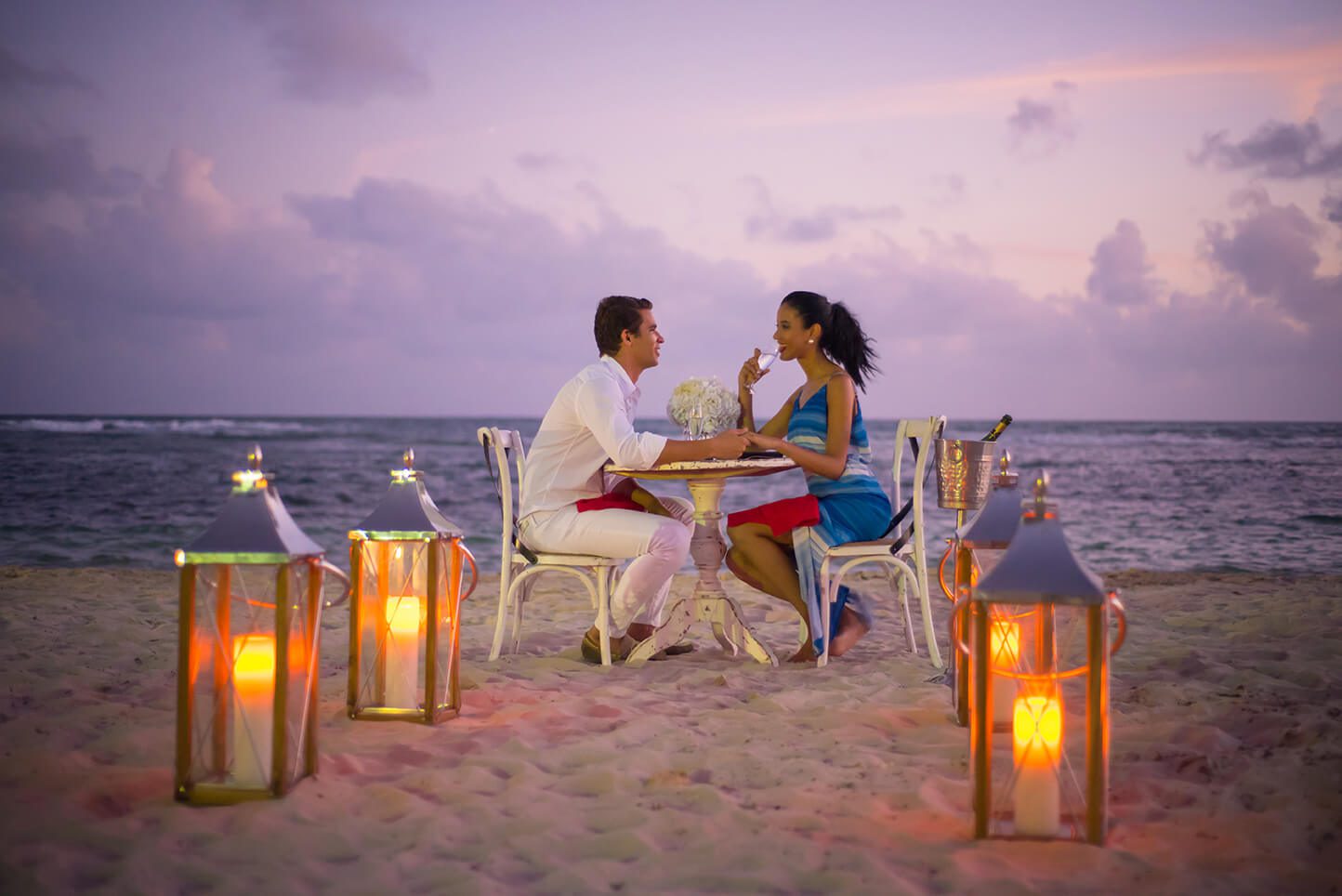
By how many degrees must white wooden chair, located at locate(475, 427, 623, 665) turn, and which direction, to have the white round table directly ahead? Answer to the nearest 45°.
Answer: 0° — it already faces it

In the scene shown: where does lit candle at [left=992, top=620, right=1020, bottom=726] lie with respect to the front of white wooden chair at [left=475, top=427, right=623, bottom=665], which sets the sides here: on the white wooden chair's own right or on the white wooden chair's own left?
on the white wooden chair's own right

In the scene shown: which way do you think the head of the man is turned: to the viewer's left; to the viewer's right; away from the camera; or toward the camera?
to the viewer's right

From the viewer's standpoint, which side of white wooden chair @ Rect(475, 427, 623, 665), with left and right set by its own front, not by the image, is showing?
right

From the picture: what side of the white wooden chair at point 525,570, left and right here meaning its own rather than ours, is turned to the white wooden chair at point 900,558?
front

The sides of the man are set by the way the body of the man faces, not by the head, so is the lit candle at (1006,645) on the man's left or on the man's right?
on the man's right

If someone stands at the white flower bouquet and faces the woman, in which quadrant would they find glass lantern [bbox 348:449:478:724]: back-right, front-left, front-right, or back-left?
back-right

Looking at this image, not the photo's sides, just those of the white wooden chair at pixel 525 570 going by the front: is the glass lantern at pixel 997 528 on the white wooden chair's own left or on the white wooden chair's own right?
on the white wooden chair's own right

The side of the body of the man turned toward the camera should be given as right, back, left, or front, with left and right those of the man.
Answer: right

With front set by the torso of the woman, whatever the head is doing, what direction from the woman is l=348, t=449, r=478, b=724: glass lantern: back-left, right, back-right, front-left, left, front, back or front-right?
front-left

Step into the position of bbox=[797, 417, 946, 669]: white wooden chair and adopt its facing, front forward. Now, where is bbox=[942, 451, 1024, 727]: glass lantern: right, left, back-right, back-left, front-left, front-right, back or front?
left

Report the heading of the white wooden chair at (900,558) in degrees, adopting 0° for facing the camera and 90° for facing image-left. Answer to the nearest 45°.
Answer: approximately 90°

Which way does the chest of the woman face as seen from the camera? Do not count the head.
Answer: to the viewer's left

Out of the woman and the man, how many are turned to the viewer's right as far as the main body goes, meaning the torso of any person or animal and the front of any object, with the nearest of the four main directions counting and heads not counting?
1
